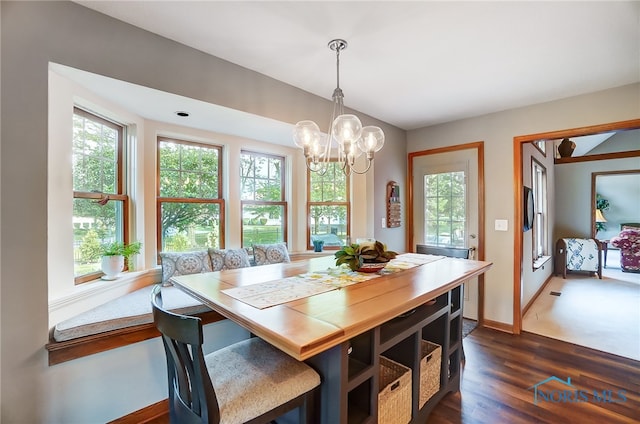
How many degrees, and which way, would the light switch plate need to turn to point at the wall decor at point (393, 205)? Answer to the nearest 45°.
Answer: approximately 90° to its right

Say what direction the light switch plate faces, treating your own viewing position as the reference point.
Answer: facing the viewer

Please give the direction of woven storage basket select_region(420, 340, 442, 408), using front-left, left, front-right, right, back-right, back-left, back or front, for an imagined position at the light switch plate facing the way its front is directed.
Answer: front

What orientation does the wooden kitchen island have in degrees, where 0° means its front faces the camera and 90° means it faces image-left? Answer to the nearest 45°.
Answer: approximately 315°

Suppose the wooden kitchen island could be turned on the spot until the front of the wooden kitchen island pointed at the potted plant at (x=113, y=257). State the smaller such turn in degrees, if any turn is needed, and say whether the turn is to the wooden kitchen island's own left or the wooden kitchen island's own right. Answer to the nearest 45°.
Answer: approximately 135° to the wooden kitchen island's own right

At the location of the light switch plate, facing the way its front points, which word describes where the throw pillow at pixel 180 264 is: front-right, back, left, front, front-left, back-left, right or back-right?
front-right

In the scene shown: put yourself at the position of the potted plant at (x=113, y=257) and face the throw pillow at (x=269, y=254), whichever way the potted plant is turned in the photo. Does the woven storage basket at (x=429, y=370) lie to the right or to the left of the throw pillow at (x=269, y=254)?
right

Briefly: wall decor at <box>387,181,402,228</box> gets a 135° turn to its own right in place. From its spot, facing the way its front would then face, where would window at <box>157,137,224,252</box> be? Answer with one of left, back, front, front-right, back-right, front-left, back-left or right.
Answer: front-left

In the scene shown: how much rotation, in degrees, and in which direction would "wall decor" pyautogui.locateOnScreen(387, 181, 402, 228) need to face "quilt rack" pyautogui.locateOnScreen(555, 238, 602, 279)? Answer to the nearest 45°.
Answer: approximately 90° to its left

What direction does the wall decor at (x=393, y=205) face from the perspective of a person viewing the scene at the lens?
facing the viewer and to the right of the viewer

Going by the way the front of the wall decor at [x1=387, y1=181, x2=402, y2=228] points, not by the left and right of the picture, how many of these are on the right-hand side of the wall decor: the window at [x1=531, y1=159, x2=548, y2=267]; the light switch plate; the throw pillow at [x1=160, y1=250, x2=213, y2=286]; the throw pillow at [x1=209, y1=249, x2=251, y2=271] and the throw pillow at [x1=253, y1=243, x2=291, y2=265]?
3

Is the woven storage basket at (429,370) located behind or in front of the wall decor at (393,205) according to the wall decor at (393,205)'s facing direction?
in front

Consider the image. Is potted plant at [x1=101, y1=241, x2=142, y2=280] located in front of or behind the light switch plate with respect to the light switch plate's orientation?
in front

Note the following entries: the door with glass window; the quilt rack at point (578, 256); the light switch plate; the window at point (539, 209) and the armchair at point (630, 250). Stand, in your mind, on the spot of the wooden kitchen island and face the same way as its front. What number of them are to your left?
5

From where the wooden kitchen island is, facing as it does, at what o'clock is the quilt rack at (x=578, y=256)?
The quilt rack is roughly at 9 o'clock from the wooden kitchen island.

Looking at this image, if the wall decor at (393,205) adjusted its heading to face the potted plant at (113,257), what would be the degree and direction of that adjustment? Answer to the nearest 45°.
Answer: approximately 90° to its right

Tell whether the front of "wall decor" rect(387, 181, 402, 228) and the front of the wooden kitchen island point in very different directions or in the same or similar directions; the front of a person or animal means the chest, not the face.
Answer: same or similar directions
